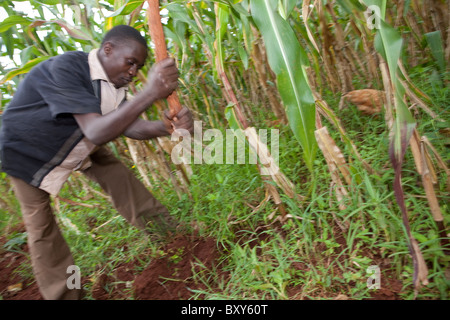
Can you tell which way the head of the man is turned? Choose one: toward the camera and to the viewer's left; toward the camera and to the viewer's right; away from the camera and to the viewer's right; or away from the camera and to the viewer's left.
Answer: toward the camera and to the viewer's right

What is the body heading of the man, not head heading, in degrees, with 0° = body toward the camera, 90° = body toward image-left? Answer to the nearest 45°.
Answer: approximately 270°
